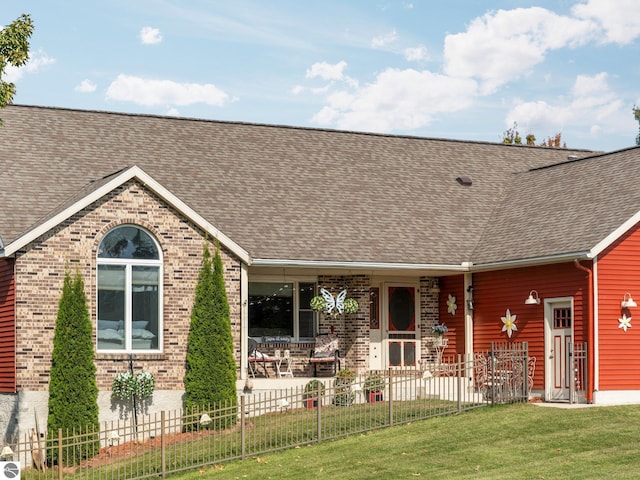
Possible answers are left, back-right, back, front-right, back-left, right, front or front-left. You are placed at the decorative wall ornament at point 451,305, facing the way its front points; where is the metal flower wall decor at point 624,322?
front-left

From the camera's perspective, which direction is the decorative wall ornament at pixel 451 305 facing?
toward the camera

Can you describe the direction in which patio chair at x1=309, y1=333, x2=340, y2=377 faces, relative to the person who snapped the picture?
facing the viewer

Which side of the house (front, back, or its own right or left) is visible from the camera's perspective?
front

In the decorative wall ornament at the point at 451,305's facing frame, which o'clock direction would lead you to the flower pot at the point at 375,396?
The flower pot is roughly at 1 o'clock from the decorative wall ornament.

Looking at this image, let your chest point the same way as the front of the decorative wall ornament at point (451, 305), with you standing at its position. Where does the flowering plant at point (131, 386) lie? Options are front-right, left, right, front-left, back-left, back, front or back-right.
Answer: front-right

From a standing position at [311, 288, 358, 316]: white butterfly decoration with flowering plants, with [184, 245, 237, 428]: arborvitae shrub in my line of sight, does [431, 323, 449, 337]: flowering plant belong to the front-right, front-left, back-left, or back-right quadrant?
back-left

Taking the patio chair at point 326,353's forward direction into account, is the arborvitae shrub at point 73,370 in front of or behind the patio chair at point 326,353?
in front

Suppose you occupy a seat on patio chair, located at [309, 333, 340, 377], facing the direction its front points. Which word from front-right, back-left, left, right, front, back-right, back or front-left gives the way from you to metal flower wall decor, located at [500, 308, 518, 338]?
left

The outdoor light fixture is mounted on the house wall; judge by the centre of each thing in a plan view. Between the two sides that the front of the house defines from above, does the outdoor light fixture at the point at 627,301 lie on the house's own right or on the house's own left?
on the house's own left
